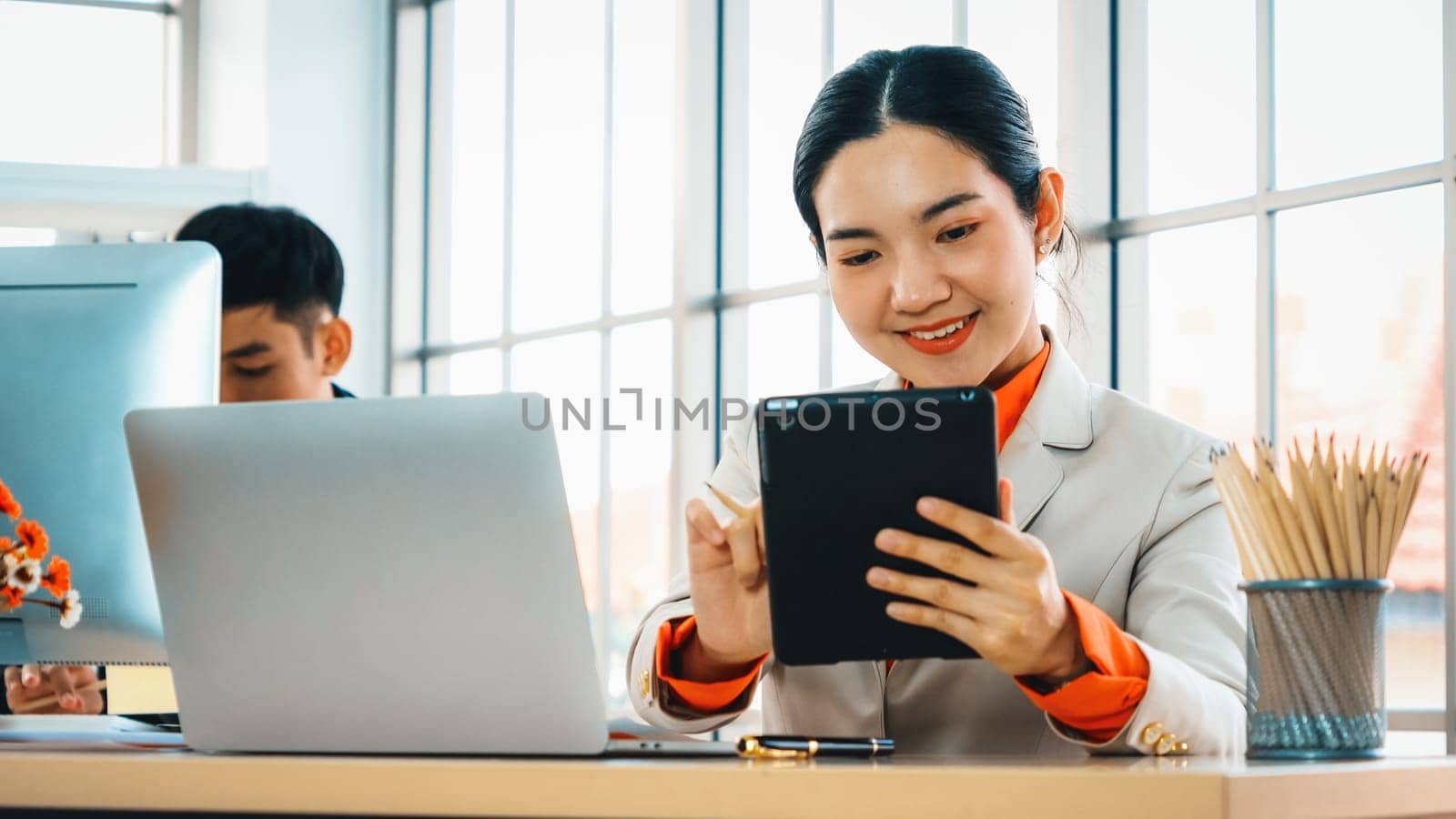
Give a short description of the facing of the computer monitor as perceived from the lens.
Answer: facing away from the viewer

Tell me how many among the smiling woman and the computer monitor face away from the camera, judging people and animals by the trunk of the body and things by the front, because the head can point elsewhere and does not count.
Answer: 1

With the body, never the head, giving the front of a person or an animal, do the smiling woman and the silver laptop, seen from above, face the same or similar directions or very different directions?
very different directions

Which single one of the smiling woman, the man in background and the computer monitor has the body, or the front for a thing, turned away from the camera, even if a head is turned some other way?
the computer monitor

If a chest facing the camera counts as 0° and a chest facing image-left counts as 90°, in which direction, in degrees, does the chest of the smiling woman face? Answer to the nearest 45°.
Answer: approximately 45°

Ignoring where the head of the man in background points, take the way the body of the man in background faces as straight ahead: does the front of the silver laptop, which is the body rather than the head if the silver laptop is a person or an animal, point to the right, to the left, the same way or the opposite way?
the opposite way

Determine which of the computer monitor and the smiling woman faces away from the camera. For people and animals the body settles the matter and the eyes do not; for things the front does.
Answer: the computer monitor

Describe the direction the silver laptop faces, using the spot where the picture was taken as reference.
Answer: facing away from the viewer and to the right of the viewer
